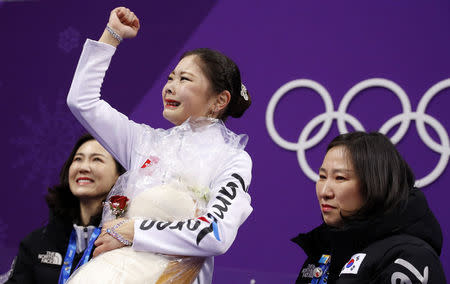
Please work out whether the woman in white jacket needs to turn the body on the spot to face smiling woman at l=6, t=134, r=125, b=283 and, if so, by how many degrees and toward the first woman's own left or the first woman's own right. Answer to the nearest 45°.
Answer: approximately 135° to the first woman's own right

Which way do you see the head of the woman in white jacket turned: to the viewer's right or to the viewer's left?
to the viewer's left

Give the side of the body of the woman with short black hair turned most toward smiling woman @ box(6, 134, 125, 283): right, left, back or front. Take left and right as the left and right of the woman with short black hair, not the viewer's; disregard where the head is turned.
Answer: right

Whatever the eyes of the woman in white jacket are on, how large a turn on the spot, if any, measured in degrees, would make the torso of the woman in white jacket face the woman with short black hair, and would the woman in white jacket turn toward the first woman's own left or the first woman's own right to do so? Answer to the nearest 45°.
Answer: approximately 135° to the first woman's own left

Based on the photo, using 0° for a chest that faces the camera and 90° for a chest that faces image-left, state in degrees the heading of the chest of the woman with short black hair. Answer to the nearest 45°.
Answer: approximately 45°

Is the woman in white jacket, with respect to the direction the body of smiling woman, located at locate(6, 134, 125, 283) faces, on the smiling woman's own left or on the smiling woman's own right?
on the smiling woman's own left

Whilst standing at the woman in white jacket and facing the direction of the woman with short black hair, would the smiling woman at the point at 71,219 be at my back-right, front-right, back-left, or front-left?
back-left
